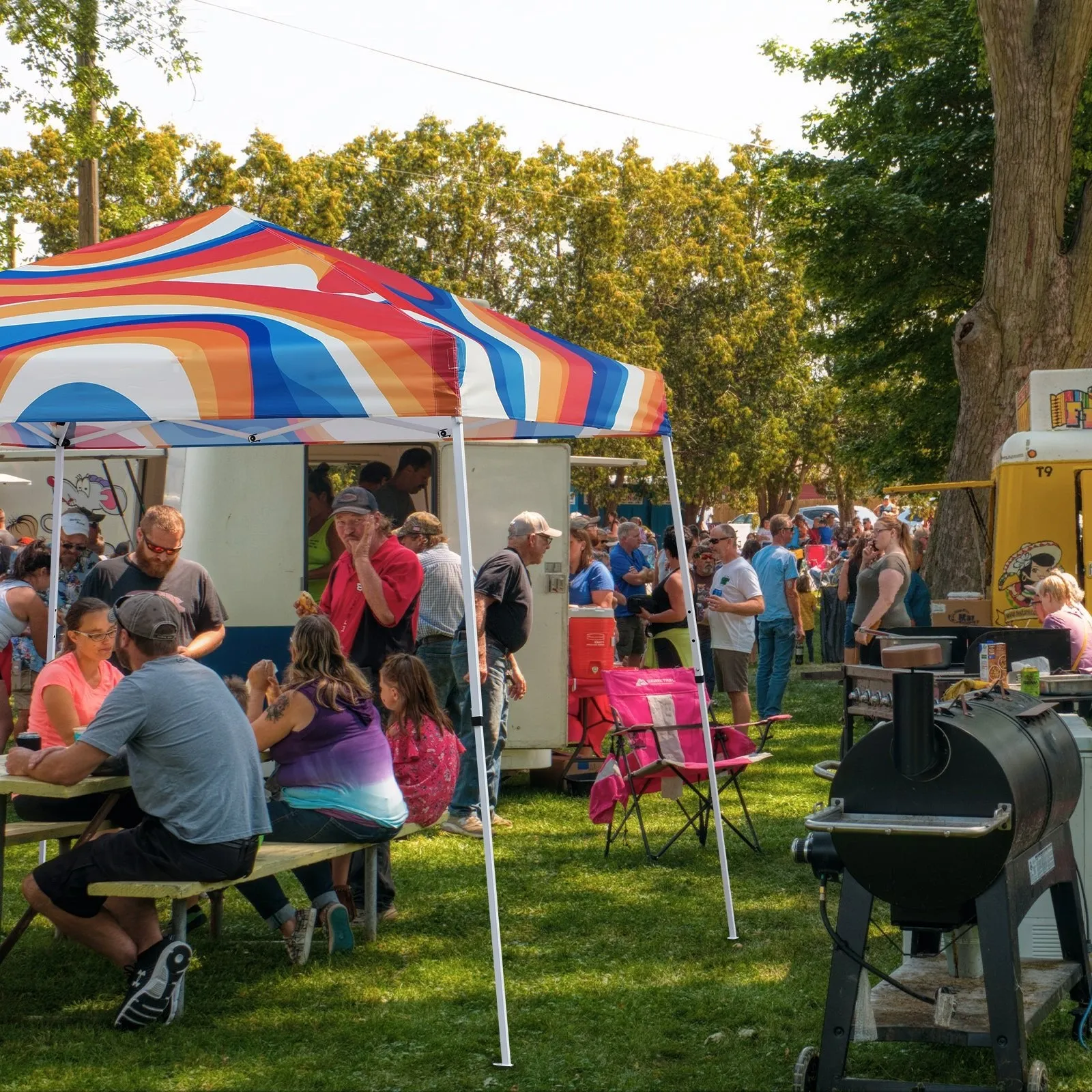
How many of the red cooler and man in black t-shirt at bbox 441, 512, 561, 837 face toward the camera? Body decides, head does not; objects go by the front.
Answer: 1

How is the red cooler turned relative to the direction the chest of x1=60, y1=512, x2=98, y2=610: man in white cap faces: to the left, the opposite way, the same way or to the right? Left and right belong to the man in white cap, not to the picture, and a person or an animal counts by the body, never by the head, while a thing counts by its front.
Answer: the same way

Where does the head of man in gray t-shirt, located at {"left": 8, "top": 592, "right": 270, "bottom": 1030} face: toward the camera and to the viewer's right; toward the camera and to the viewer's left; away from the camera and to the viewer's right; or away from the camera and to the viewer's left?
away from the camera and to the viewer's left

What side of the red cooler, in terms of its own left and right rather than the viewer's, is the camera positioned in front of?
front

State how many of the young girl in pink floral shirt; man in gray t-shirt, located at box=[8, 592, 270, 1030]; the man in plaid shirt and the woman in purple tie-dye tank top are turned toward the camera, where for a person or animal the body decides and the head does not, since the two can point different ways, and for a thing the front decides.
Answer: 0

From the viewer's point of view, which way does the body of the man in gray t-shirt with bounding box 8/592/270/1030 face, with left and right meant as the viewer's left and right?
facing away from the viewer and to the left of the viewer

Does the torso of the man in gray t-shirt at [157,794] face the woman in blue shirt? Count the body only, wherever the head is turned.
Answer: no

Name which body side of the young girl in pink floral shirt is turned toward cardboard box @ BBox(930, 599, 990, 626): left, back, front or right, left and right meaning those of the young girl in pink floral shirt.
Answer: right

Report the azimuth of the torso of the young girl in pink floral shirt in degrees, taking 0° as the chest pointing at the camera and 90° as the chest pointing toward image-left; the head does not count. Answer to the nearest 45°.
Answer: approximately 135°

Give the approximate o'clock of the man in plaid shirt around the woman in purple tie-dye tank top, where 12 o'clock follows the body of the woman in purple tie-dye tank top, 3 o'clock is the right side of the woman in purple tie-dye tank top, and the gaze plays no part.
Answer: The man in plaid shirt is roughly at 2 o'clock from the woman in purple tie-dye tank top.

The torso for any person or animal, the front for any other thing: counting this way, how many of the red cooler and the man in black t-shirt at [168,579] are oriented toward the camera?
2

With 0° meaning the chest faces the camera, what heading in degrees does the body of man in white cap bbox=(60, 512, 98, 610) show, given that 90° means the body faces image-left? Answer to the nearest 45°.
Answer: approximately 0°

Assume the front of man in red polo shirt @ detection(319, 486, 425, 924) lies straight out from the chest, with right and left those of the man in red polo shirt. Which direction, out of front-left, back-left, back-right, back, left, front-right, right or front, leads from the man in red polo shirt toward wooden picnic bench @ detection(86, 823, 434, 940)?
front-left

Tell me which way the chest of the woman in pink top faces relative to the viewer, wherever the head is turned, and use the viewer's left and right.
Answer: facing the viewer and to the right of the viewer

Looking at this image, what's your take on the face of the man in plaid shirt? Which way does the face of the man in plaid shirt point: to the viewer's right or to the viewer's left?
to the viewer's left
